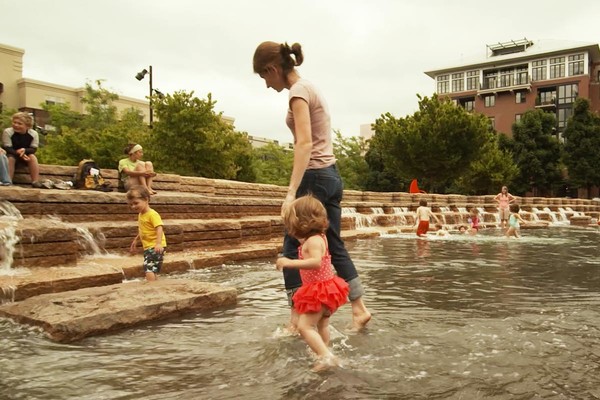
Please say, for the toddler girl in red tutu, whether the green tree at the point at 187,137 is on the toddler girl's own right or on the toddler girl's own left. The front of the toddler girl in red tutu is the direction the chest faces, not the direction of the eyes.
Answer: on the toddler girl's own right

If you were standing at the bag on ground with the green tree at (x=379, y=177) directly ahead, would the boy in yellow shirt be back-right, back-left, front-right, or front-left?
back-right

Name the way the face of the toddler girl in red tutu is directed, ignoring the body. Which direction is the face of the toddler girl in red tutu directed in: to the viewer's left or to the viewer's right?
to the viewer's left

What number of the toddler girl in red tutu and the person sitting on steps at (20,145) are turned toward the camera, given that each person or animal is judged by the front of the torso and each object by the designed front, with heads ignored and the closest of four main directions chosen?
1

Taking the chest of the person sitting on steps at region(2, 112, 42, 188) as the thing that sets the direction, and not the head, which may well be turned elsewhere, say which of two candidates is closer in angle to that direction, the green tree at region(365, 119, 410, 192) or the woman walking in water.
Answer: the woman walking in water

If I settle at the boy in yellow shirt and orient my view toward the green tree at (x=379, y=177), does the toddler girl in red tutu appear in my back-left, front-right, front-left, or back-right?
back-right

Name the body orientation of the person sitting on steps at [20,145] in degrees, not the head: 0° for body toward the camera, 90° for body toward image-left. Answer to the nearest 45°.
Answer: approximately 0°

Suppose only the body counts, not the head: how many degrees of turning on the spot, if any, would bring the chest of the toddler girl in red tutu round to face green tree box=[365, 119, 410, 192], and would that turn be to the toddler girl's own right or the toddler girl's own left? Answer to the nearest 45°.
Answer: approximately 90° to the toddler girl's own right

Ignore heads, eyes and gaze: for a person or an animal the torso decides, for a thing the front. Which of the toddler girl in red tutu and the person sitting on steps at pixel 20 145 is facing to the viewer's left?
the toddler girl in red tutu

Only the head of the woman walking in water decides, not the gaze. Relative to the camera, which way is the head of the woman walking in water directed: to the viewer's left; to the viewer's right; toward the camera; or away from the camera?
to the viewer's left

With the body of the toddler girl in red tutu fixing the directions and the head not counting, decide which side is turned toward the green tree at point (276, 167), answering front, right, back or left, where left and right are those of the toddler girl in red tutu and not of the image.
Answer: right

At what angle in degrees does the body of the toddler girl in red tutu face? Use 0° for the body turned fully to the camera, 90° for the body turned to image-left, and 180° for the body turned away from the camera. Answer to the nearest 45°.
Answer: approximately 90°

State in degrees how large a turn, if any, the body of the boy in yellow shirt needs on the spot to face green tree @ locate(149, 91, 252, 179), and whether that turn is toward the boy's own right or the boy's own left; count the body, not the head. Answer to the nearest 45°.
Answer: approximately 135° to the boy's own right

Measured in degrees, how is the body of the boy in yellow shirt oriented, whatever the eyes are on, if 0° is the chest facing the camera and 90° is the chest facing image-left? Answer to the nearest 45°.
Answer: approximately 45°

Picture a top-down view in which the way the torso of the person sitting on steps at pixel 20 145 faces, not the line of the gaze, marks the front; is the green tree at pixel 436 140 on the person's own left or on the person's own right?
on the person's own left

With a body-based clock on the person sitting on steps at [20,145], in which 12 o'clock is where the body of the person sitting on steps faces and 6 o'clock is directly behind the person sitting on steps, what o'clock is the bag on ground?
The bag on ground is roughly at 9 o'clock from the person sitting on steps.
